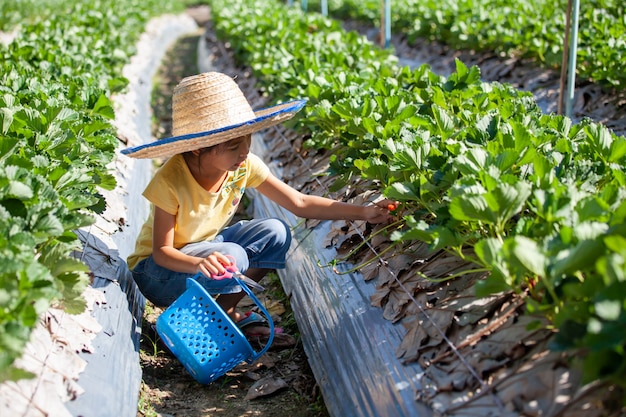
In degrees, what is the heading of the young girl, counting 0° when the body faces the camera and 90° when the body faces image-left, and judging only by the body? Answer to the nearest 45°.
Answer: approximately 315°
